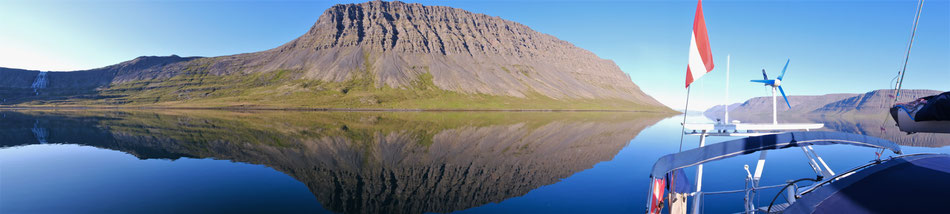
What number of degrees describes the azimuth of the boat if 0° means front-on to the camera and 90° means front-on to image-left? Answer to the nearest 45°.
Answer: approximately 315°
